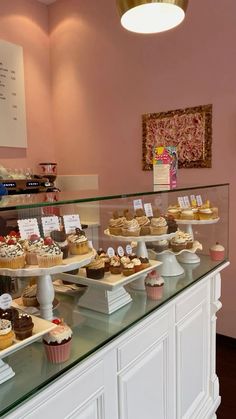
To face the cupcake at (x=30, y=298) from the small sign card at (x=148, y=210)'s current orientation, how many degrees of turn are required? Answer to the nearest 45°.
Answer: approximately 45° to its right

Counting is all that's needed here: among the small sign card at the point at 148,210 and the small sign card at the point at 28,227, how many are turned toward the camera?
2

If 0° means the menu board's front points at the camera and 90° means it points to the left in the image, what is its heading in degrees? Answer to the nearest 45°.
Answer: approximately 315°

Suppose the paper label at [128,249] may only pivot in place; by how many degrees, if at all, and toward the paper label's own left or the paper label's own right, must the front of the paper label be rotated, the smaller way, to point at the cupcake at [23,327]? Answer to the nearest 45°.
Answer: approximately 45° to the paper label's own right

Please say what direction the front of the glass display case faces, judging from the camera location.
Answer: facing the viewer and to the right of the viewer

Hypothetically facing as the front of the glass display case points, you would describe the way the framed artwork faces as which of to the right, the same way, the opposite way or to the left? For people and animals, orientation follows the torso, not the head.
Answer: to the right

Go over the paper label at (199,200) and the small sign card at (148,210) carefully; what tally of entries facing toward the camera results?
2

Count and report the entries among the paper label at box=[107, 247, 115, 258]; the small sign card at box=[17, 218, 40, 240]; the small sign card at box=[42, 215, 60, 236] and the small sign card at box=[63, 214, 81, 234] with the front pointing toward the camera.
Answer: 4

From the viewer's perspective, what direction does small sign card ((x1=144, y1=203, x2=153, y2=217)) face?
toward the camera
